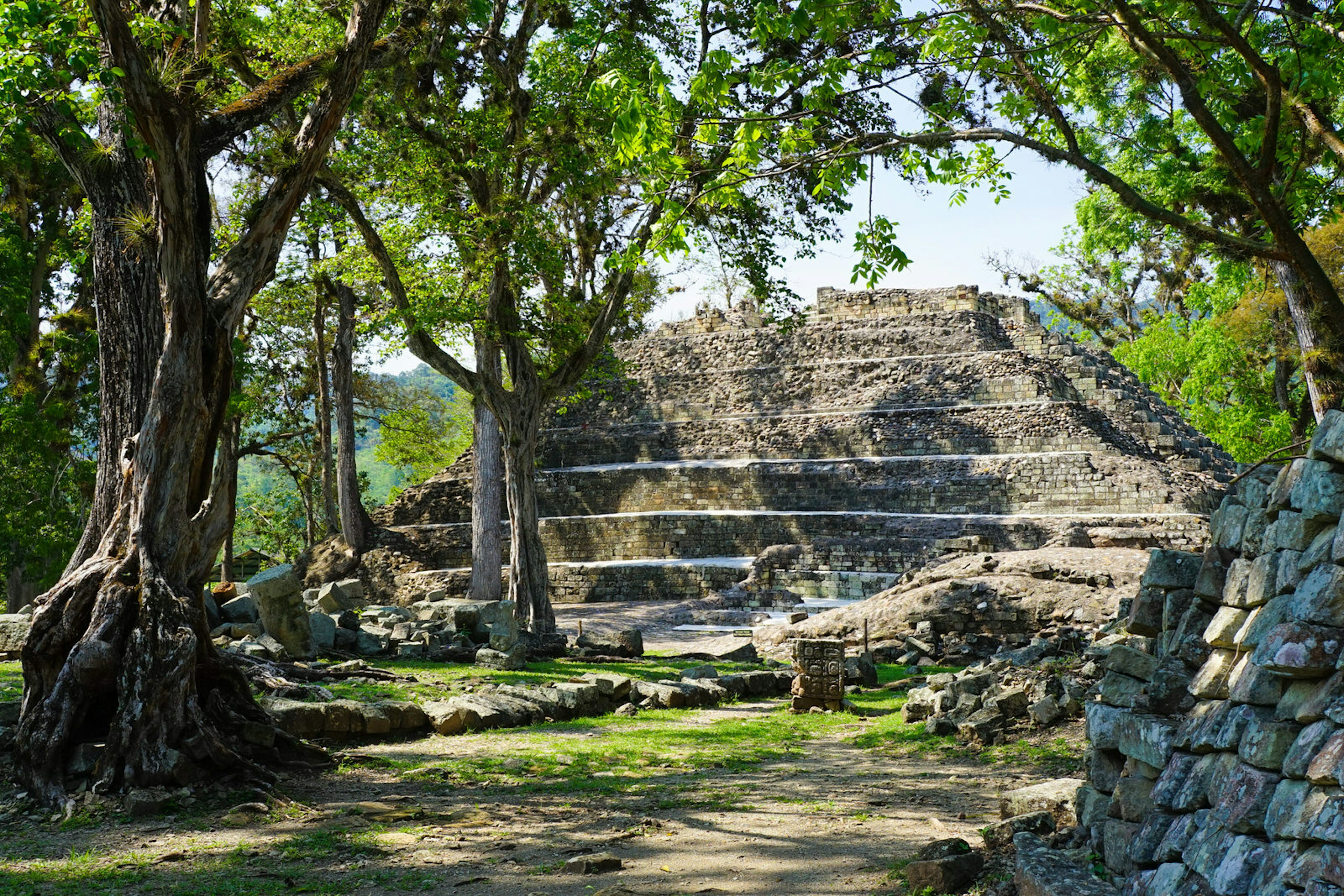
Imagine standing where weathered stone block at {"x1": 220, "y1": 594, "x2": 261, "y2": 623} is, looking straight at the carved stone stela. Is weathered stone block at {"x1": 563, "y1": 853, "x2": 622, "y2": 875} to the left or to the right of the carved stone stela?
right

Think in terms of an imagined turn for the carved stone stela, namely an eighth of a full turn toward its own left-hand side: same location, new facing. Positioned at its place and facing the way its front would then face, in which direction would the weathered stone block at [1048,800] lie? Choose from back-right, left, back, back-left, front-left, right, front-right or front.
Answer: front-right

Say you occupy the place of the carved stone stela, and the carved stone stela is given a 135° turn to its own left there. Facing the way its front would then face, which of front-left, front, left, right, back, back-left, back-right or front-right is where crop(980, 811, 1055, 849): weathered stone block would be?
back-right

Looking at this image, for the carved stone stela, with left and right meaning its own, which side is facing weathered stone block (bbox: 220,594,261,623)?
right

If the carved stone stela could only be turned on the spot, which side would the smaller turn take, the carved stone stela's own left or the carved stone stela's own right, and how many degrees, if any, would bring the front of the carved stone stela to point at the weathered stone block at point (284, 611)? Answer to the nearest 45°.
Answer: approximately 90° to the carved stone stela's own right

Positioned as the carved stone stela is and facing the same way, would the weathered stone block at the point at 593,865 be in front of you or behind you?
in front

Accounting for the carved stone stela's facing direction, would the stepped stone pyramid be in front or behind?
behind

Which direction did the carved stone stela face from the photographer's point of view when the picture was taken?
facing the viewer

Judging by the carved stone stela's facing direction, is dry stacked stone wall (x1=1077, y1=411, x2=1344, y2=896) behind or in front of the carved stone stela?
in front

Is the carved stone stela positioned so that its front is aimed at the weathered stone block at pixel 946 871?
yes

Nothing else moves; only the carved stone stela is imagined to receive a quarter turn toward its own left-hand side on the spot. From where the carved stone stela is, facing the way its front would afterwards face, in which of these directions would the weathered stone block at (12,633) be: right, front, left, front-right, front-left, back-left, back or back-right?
back
